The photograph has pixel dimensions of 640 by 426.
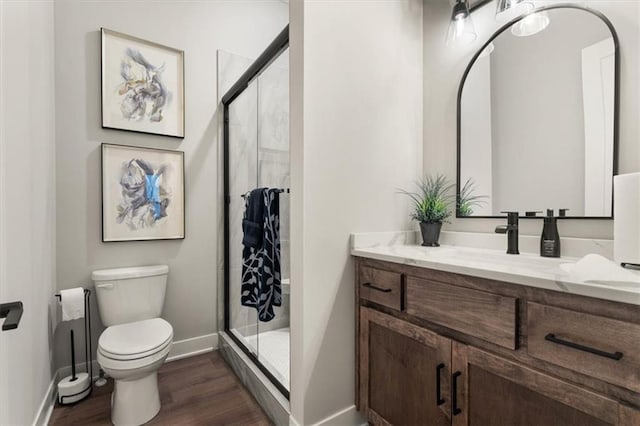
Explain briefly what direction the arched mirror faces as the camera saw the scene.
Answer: facing the viewer and to the left of the viewer

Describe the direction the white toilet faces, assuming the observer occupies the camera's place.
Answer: facing the viewer

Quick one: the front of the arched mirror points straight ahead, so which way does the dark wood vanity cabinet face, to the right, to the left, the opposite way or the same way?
the same way

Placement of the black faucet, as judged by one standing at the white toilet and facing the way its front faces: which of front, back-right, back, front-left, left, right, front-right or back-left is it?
front-left

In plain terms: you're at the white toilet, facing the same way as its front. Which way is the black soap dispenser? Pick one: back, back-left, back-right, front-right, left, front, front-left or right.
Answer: front-left

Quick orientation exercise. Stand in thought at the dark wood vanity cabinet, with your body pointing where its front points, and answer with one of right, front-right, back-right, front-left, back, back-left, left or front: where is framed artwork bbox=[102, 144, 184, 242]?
front-right
